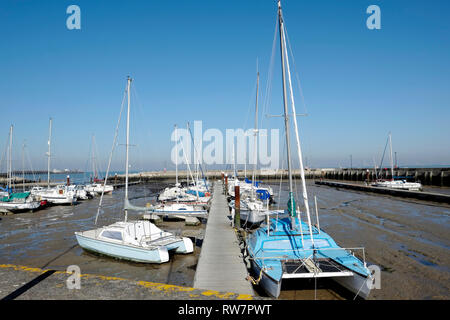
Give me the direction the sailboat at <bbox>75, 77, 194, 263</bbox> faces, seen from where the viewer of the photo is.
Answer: facing away from the viewer and to the left of the viewer

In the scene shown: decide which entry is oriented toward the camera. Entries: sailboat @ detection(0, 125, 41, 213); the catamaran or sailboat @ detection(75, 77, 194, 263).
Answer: the catamaran

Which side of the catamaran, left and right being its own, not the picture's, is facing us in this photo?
front

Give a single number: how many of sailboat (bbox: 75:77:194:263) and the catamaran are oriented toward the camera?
1

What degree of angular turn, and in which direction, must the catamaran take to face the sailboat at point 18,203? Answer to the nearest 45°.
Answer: approximately 135° to its right

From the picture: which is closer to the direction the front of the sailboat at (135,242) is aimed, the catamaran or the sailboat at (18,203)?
the sailboat

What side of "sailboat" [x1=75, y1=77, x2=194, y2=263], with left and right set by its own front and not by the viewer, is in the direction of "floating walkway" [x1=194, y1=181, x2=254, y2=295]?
back

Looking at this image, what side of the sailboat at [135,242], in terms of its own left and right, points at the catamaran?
back
